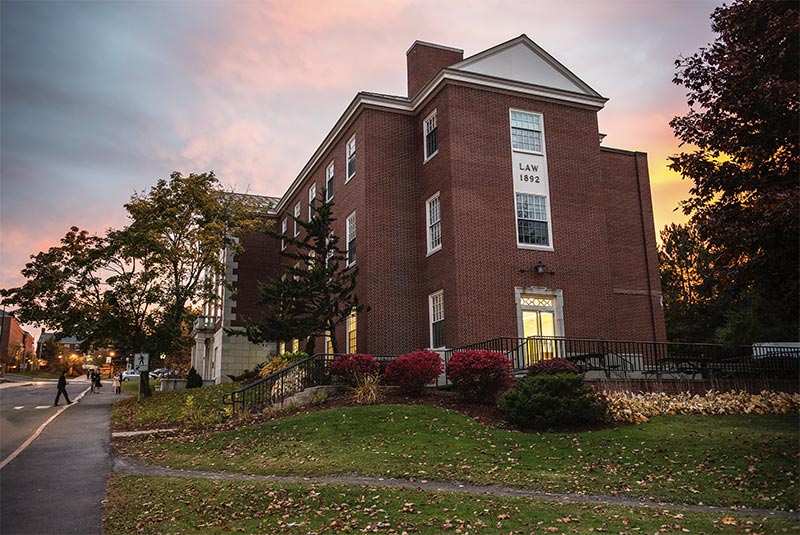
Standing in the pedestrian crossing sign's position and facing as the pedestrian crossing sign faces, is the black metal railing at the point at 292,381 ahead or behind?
ahead

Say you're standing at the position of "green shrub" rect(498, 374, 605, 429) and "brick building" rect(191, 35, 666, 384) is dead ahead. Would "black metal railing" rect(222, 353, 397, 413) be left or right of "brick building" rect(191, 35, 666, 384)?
left

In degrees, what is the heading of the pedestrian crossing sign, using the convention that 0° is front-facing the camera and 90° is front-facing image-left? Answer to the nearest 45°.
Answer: approximately 0°

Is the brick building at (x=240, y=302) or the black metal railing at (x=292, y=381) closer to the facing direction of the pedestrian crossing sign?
the black metal railing

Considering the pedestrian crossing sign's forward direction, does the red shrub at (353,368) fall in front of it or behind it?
in front

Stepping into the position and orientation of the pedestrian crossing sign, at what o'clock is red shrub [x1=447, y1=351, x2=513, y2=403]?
The red shrub is roughly at 11 o'clock from the pedestrian crossing sign.

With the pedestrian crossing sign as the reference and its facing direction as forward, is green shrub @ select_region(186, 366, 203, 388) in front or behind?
behind

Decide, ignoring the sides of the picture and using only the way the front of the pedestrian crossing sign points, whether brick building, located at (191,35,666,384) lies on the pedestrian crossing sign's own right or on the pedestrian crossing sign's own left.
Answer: on the pedestrian crossing sign's own left

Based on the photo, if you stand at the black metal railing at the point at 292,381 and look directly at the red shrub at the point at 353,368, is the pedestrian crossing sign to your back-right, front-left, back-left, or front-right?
back-left

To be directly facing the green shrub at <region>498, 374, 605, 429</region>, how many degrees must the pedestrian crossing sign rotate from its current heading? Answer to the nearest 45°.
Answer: approximately 45° to its left

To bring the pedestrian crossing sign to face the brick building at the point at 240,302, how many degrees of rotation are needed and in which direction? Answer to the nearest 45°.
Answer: approximately 135° to its left

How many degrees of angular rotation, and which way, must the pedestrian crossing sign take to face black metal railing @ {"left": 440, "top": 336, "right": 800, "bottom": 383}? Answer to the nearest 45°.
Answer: approximately 45° to its left
